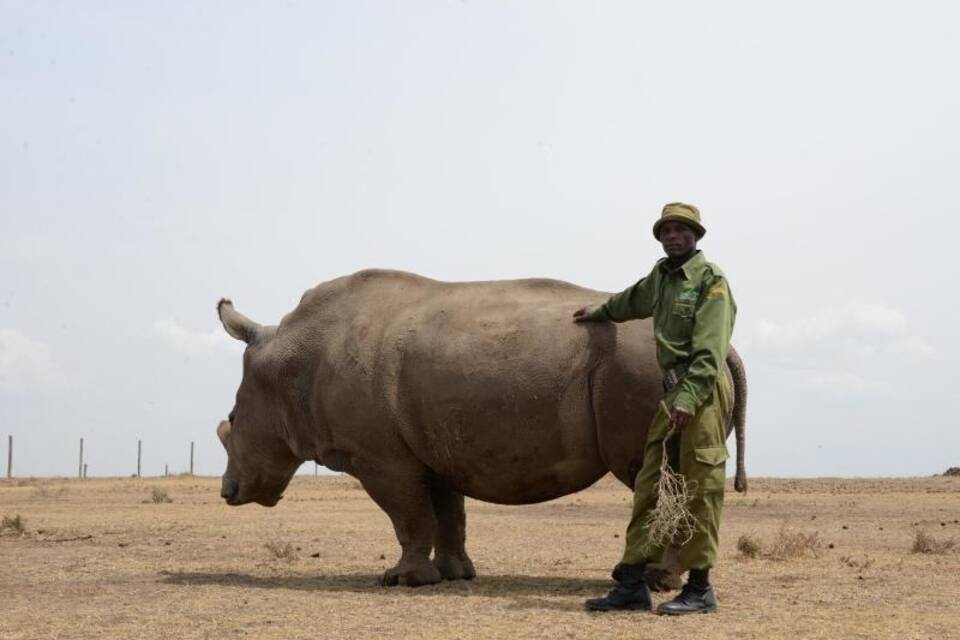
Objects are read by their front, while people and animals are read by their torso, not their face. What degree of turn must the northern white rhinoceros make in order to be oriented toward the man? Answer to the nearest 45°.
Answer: approximately 135° to its left

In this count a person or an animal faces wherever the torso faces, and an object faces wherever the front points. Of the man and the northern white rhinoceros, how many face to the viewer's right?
0

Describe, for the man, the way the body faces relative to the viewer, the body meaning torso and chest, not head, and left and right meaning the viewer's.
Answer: facing the viewer and to the left of the viewer

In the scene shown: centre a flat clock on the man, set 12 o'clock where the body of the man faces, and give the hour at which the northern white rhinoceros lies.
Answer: The northern white rhinoceros is roughly at 3 o'clock from the man.

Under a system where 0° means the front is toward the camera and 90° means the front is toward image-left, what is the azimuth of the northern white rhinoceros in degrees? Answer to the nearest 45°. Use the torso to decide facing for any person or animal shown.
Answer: approximately 90°
